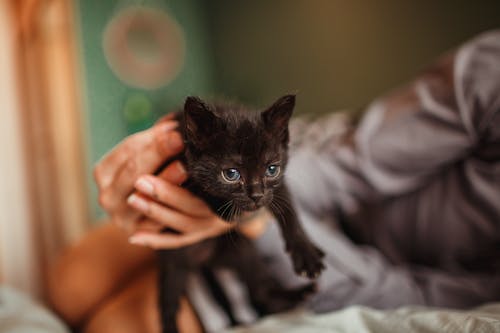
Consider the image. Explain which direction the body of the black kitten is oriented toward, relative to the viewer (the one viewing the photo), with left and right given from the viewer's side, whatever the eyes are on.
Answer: facing the viewer and to the right of the viewer
